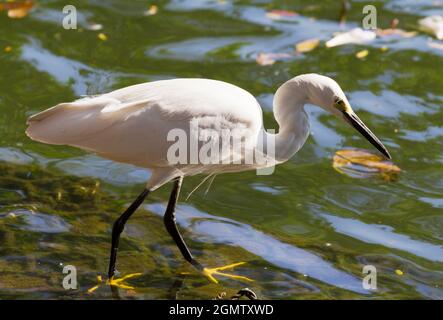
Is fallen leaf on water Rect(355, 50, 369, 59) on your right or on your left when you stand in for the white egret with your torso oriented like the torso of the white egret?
on your left

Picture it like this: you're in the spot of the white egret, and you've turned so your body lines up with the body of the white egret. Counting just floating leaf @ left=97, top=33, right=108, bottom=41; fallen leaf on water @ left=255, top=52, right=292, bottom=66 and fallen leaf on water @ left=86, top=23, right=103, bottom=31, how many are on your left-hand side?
3

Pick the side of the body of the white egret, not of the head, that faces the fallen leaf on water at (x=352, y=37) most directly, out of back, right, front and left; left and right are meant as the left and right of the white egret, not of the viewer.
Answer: left

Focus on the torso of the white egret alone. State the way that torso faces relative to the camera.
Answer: to the viewer's right

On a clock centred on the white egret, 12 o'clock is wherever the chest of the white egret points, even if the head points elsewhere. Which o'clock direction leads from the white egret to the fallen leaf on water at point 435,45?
The fallen leaf on water is roughly at 10 o'clock from the white egret.

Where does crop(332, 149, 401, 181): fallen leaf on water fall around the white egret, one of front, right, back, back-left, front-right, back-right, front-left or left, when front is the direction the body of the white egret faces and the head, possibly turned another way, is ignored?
front-left

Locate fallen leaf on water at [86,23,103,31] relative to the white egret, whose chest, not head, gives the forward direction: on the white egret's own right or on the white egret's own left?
on the white egret's own left

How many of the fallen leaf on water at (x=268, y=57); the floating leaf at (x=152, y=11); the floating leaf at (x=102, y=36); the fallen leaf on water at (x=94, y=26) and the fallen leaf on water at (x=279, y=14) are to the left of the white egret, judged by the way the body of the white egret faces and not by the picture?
5

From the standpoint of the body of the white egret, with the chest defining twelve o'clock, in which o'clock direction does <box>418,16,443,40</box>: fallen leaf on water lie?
The fallen leaf on water is roughly at 10 o'clock from the white egret.

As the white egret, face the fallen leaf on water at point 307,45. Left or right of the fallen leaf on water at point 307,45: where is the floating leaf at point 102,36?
left

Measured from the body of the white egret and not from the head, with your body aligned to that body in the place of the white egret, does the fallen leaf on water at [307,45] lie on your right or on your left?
on your left

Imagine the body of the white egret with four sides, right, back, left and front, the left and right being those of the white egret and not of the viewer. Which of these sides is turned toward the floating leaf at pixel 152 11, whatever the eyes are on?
left

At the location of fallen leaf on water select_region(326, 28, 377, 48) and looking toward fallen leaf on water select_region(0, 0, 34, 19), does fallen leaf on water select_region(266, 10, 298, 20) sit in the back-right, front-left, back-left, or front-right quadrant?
front-right
